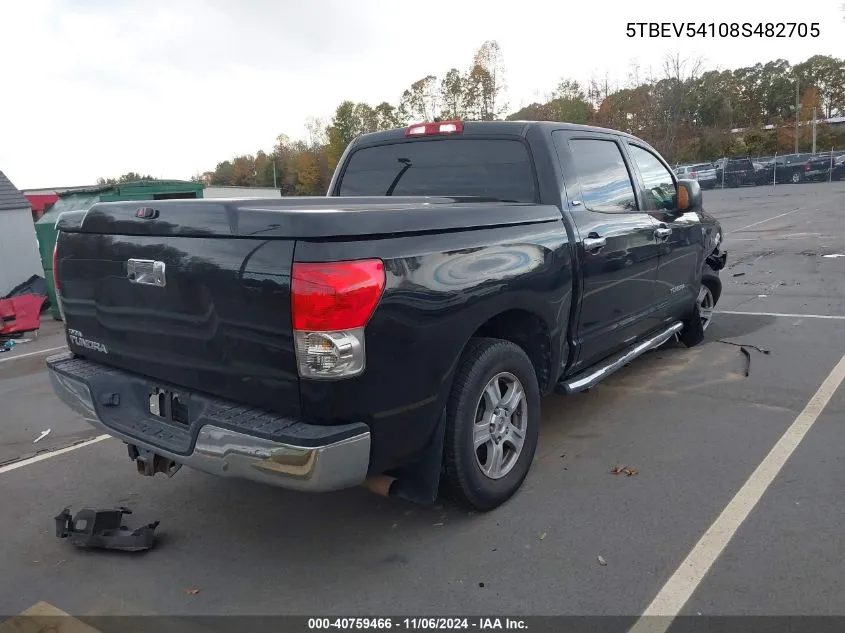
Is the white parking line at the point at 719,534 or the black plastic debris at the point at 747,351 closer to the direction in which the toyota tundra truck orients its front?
the black plastic debris

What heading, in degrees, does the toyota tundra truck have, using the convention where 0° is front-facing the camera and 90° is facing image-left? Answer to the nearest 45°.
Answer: approximately 225°

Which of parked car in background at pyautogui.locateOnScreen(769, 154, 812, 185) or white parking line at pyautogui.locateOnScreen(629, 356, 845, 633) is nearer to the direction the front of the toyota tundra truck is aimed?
the parked car in background

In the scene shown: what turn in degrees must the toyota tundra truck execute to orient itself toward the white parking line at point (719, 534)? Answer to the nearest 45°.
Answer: approximately 45° to its right

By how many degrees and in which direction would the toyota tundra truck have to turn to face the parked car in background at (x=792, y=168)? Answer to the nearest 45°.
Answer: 0° — it already faces it

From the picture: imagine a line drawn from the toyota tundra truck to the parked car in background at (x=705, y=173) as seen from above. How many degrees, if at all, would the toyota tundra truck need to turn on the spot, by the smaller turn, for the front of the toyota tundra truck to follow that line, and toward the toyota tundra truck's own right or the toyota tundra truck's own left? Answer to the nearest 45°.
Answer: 0° — it already faces it

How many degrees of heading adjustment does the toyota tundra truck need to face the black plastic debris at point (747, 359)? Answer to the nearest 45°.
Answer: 0° — it already faces it

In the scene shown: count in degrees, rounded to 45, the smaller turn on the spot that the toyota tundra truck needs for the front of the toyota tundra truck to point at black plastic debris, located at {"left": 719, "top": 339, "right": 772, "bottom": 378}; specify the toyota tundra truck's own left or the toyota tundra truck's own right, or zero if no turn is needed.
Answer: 0° — it already faces it

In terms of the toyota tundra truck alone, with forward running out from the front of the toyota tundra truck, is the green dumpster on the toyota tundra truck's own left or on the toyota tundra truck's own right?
on the toyota tundra truck's own left

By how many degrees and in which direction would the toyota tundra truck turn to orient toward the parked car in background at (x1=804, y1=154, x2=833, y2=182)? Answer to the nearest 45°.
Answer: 0° — it already faces it

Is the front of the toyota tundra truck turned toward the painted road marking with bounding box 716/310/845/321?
yes

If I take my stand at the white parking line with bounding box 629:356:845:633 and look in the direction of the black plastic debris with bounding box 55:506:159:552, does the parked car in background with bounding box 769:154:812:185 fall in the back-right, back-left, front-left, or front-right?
back-right
